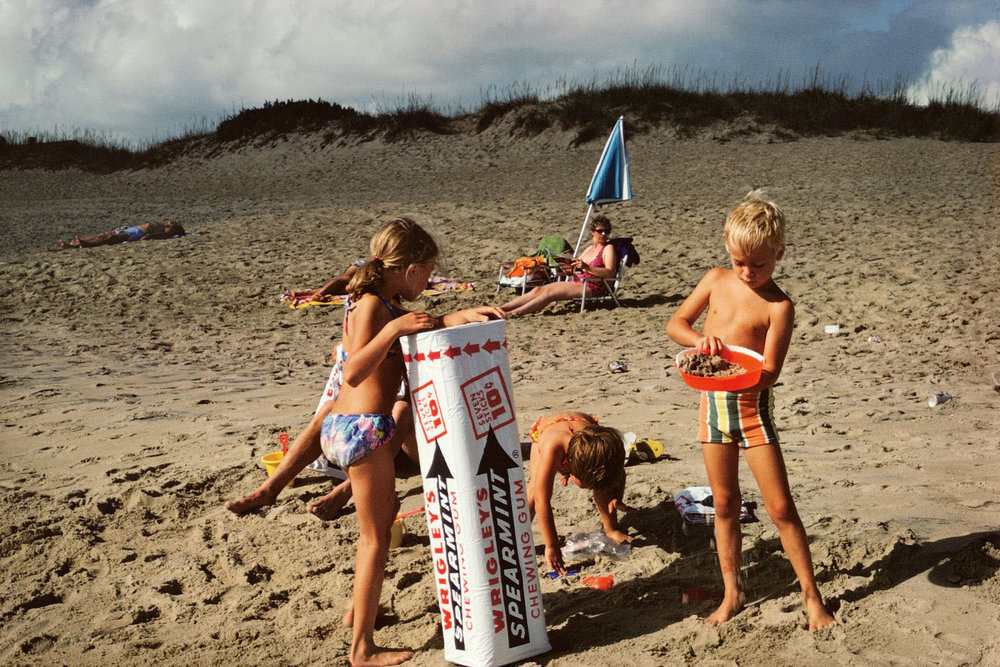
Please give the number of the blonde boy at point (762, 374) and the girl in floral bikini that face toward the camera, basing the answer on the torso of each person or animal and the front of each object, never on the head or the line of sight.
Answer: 1

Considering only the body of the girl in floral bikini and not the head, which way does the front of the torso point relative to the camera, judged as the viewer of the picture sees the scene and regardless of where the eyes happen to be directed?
to the viewer's right

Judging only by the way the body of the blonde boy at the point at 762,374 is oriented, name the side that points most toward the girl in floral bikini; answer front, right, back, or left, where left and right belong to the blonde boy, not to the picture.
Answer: right

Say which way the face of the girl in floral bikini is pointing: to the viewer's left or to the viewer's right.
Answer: to the viewer's right

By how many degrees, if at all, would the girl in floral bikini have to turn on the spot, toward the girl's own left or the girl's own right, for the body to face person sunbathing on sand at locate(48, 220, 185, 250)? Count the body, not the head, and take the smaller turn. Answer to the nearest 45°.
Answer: approximately 90° to the girl's own left

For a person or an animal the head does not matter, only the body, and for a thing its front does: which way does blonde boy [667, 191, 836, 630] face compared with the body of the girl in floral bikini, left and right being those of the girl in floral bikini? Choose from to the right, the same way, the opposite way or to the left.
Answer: to the right

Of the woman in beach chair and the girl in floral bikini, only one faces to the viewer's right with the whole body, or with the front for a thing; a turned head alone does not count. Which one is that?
the girl in floral bikini
